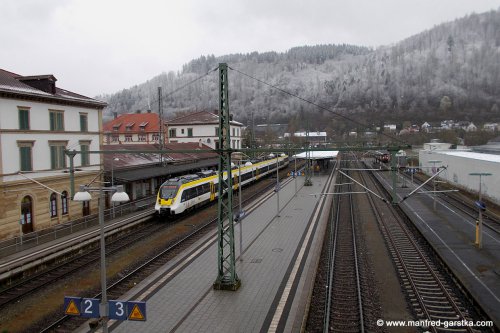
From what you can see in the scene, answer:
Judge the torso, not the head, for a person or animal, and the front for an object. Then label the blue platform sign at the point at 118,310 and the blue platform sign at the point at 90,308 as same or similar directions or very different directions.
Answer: same or similar directions

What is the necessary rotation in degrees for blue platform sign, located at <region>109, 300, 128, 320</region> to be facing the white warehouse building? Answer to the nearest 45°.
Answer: approximately 135° to its left

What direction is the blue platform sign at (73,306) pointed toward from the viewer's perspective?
toward the camera

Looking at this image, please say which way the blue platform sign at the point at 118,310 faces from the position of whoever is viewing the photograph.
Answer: facing the viewer

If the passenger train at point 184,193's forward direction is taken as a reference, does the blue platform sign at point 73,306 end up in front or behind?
in front

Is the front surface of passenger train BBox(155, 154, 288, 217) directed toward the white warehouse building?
no

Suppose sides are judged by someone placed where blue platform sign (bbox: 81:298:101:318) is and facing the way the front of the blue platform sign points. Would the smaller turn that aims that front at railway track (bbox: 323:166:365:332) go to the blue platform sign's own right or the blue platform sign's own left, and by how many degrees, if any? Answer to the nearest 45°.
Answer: approximately 90° to the blue platform sign's own left

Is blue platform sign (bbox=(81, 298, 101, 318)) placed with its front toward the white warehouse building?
no

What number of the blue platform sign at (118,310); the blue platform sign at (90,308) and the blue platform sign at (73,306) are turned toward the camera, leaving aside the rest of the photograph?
3

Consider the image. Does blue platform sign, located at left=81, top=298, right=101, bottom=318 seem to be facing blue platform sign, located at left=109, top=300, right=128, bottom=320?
no

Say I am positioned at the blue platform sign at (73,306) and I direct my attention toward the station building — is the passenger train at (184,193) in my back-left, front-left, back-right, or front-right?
front-right

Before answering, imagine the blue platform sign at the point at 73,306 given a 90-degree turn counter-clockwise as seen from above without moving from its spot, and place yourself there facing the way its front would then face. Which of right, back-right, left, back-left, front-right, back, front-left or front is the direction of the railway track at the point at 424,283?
front

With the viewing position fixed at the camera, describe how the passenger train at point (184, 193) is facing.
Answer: facing the viewer and to the left of the viewer

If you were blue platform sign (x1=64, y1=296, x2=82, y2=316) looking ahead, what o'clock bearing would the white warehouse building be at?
The white warehouse building is roughly at 8 o'clock from the blue platform sign.

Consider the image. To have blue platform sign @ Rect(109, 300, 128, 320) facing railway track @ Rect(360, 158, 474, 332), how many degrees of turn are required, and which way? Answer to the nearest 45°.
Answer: approximately 90° to its left

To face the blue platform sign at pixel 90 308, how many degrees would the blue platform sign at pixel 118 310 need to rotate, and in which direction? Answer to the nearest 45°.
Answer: approximately 90° to its right

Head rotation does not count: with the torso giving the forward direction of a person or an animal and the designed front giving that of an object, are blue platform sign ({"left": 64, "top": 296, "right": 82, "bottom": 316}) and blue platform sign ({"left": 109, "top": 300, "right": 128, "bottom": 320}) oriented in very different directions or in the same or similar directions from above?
same or similar directions

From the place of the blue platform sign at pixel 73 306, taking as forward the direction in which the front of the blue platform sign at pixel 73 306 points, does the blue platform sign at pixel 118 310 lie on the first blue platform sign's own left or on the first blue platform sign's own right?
on the first blue platform sign's own left

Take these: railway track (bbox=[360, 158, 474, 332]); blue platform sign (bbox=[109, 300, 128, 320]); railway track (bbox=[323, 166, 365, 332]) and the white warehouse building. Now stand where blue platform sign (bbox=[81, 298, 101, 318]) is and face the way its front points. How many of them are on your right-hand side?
0
